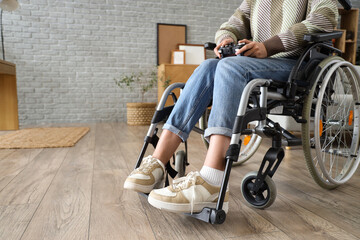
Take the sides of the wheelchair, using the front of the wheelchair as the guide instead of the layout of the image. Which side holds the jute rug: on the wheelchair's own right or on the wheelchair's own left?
on the wheelchair's own right

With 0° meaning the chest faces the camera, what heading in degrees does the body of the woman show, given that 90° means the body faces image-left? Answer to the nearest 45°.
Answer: approximately 45°

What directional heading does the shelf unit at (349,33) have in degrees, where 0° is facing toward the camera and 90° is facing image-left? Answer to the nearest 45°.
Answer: approximately 45°

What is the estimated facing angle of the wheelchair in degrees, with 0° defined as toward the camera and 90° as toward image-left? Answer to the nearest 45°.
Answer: approximately 45°
